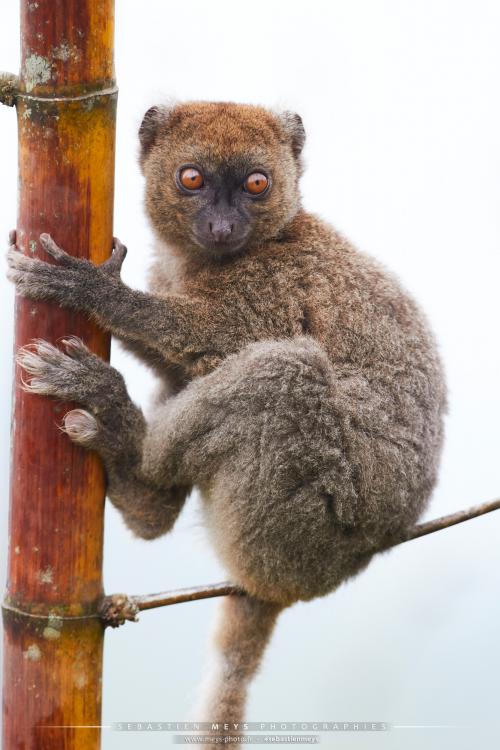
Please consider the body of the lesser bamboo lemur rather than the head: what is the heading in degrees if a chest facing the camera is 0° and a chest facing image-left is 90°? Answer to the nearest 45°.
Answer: approximately 90°
